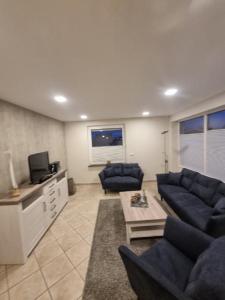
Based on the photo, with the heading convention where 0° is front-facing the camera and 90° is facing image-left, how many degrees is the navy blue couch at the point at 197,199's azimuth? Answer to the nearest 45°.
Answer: approximately 45°

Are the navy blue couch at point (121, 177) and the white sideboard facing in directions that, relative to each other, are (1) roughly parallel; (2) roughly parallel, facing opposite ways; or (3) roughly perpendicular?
roughly perpendicular

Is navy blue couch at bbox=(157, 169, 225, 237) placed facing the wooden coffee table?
yes

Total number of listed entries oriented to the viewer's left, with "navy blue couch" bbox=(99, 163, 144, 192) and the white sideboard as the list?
0

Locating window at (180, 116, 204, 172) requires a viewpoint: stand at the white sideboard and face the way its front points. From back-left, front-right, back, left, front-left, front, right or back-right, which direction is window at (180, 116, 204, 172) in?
front-left

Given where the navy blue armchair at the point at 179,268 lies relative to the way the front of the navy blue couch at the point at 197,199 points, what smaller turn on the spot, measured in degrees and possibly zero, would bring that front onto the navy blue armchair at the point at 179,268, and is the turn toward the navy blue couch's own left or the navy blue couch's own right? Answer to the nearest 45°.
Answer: approximately 45° to the navy blue couch's own left

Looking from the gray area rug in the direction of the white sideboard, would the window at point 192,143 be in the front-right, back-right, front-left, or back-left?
back-right

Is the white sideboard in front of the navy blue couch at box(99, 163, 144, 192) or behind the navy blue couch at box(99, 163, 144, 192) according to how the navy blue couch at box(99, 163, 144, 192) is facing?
in front

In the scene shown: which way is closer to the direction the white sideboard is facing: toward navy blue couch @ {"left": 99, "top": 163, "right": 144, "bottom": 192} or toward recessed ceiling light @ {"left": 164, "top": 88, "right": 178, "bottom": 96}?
the recessed ceiling light

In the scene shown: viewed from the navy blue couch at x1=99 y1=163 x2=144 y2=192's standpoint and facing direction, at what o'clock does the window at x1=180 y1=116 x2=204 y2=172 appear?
The window is roughly at 9 o'clock from the navy blue couch.

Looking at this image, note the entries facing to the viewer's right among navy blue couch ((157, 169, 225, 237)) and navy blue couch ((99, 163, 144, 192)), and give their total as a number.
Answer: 0
